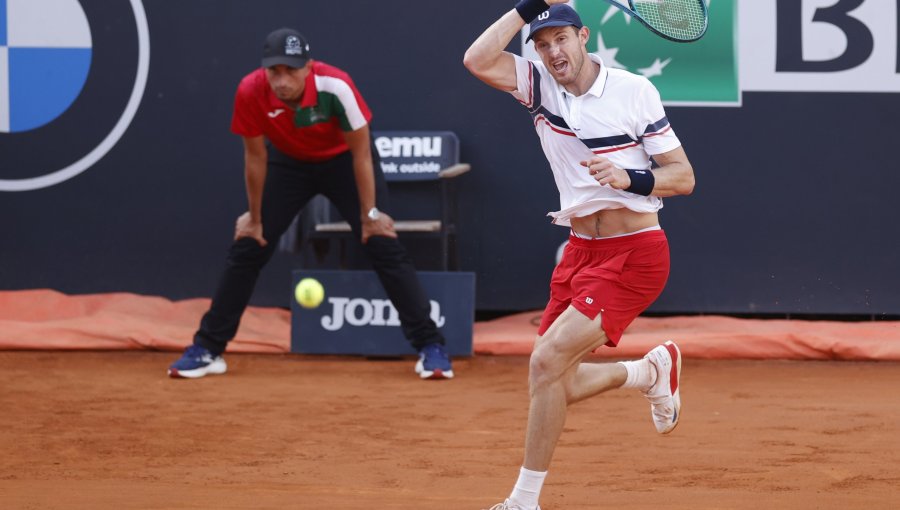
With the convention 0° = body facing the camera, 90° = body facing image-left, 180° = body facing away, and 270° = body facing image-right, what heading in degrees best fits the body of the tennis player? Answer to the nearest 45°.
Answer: approximately 45°

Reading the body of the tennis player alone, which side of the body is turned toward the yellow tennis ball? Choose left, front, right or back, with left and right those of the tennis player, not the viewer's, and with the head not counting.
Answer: right
